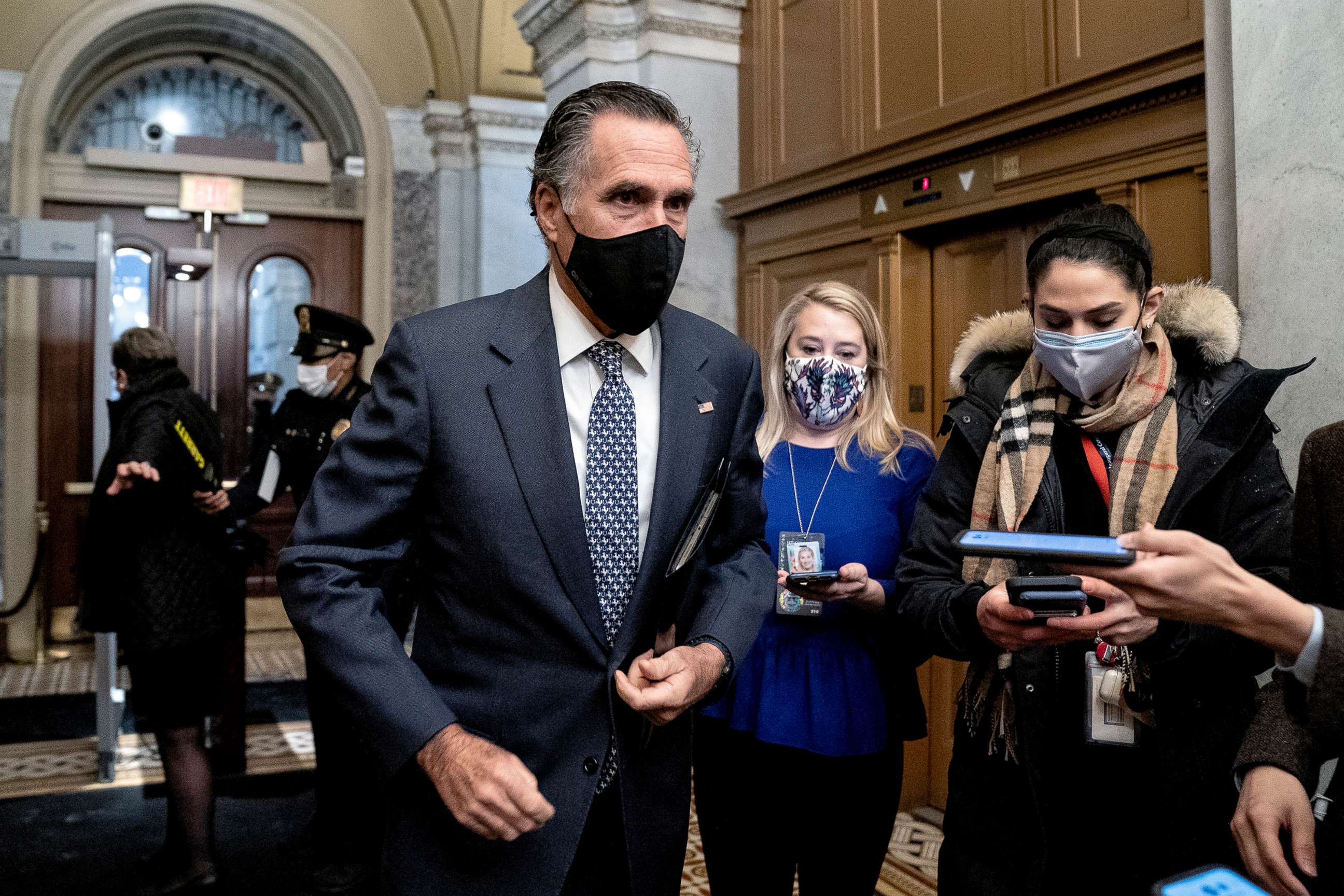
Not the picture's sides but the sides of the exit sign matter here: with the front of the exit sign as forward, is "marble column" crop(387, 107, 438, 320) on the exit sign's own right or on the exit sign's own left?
on the exit sign's own left

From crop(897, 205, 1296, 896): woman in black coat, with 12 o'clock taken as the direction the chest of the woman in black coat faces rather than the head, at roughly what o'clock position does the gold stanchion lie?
The gold stanchion is roughly at 4 o'clock from the woman in black coat.

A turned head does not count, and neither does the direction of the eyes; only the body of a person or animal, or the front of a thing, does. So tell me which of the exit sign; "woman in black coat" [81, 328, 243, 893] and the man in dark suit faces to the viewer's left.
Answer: the woman in black coat

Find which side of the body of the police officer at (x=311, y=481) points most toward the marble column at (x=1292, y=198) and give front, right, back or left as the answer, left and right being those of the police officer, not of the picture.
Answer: left

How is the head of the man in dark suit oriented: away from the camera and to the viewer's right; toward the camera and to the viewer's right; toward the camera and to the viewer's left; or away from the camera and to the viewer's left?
toward the camera and to the viewer's right

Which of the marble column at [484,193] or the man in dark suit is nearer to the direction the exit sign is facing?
the man in dark suit

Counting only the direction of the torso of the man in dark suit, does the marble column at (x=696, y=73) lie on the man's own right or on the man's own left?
on the man's own left

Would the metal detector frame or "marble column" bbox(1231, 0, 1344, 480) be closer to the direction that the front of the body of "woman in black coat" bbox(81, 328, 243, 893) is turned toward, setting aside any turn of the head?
the metal detector frame

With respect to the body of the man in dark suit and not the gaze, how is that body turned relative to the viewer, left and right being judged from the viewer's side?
facing the viewer and to the right of the viewer

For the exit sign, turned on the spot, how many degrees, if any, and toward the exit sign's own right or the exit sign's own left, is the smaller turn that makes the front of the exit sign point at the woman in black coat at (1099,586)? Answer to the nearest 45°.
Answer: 0° — it already faces them

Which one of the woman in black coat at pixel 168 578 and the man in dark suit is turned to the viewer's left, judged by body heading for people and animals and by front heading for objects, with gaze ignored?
the woman in black coat

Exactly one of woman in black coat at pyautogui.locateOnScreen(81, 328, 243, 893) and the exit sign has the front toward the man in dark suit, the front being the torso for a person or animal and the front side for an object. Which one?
the exit sign

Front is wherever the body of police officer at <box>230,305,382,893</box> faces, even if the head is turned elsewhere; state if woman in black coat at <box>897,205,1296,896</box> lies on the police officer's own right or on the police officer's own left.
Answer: on the police officer's own left

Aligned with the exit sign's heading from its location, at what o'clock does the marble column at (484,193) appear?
The marble column is roughly at 10 o'clock from the exit sign.
